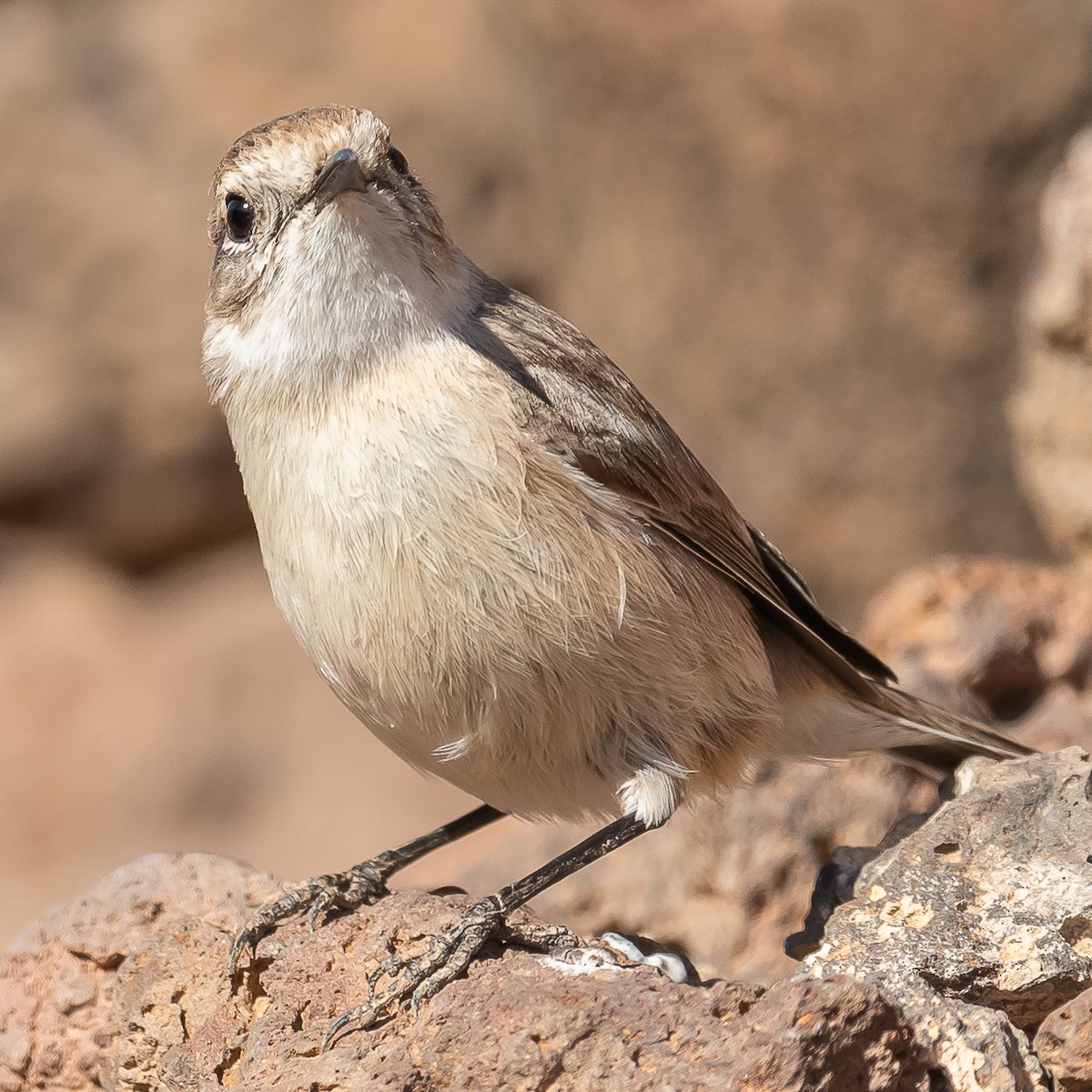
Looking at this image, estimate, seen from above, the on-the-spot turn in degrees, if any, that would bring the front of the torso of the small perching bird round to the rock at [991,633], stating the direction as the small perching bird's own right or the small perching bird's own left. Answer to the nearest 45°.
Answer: approximately 180°

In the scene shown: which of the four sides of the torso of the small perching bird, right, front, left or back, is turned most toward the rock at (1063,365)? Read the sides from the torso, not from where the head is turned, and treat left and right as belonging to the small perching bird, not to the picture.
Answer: back

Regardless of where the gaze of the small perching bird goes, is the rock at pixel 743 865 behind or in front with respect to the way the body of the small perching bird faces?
behind

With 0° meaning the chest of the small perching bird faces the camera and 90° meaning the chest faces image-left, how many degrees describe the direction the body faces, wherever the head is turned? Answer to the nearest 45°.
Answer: approximately 45°
